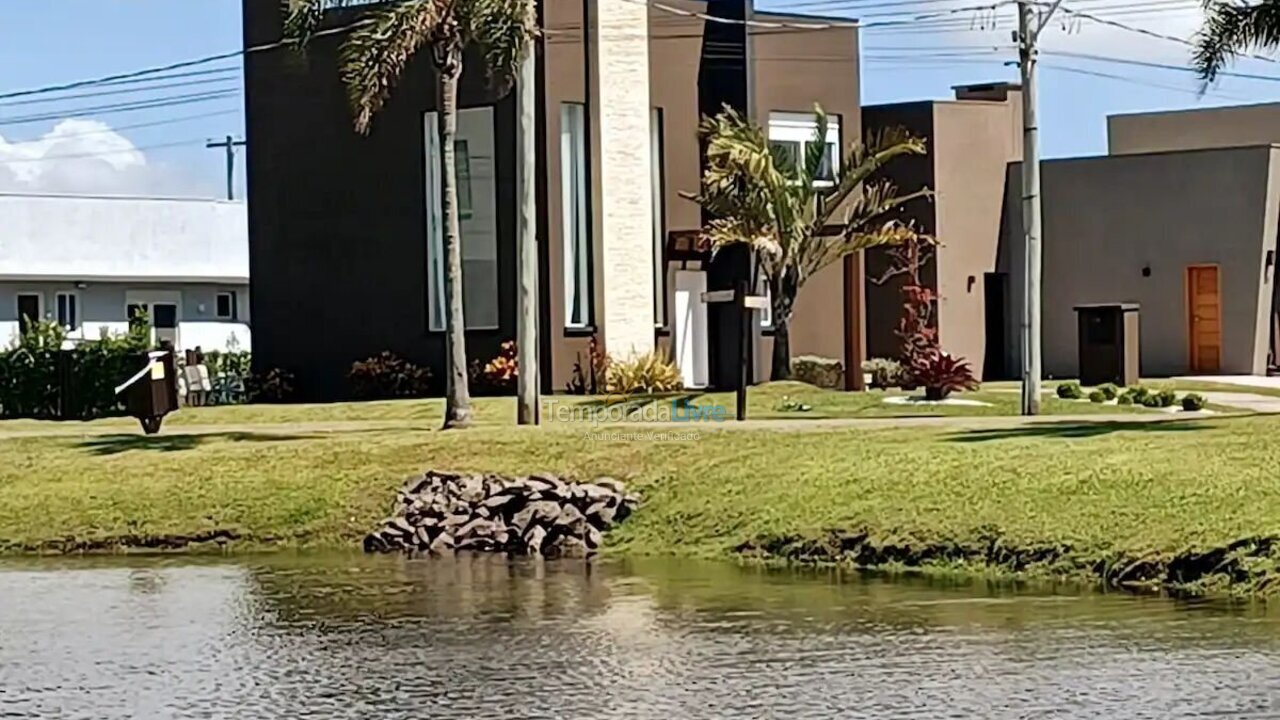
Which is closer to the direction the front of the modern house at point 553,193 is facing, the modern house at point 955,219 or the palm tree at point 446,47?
the palm tree

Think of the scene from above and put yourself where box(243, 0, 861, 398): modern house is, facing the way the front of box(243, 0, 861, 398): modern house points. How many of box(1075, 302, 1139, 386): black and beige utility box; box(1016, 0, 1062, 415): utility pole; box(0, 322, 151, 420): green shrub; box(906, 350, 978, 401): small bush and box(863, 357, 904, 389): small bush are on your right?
1

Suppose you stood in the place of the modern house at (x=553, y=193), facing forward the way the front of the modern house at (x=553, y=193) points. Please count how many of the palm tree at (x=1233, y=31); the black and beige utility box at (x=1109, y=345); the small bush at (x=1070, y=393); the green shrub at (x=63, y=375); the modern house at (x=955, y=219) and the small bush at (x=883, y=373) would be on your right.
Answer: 1

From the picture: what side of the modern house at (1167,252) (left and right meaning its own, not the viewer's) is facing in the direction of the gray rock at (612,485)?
front

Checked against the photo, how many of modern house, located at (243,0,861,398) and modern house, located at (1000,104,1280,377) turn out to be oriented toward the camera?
2

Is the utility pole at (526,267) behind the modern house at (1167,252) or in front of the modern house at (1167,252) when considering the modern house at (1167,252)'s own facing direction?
in front

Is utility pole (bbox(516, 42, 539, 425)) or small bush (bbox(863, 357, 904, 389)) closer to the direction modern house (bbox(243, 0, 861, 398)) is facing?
the utility pole

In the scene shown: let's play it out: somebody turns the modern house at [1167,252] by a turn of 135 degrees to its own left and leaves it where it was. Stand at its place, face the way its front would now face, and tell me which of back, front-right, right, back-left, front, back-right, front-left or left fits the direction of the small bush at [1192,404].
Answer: back-right

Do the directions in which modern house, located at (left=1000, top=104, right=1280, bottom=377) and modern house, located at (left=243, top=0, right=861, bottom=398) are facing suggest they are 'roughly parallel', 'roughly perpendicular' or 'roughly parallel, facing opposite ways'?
roughly parallel

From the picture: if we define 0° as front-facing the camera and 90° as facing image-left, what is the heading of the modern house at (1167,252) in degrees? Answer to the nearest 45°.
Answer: approximately 0°

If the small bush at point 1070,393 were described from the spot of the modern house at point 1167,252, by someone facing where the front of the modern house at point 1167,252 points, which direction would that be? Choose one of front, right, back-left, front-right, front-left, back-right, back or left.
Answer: front

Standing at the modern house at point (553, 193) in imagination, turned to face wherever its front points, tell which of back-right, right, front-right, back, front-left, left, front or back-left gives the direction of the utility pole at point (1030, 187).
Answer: front-left

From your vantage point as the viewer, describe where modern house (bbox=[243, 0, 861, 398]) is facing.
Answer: facing the viewer
